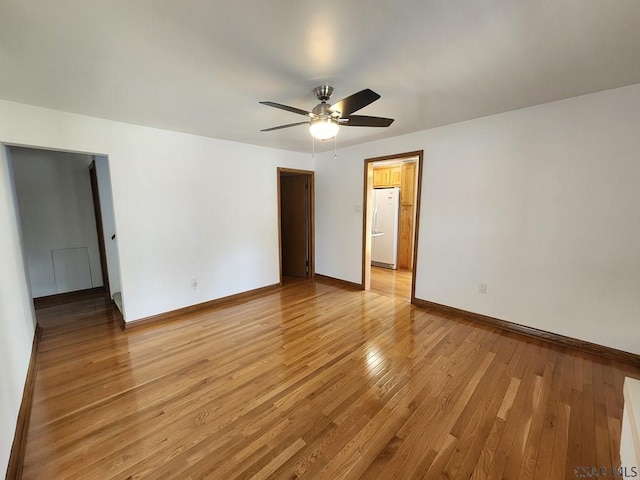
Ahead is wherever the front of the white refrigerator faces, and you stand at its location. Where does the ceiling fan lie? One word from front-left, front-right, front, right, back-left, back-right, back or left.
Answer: front-left

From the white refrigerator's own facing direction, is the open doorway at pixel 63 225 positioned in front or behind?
in front

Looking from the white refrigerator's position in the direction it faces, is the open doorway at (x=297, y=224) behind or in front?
in front

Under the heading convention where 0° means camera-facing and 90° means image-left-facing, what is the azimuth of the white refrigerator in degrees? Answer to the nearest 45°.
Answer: approximately 45°

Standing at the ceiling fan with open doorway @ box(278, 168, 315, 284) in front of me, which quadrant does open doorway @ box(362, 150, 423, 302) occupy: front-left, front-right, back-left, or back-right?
front-right

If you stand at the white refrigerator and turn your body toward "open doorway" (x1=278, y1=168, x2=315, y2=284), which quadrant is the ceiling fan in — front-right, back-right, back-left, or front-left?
front-left
